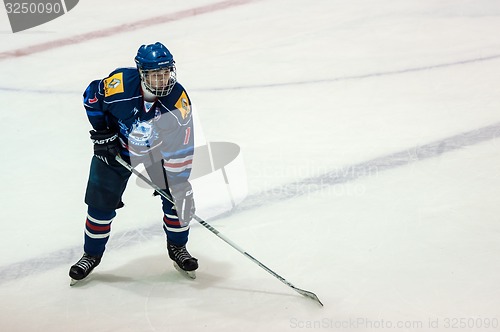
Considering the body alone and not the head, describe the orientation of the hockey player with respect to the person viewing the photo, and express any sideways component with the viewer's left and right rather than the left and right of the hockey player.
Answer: facing the viewer

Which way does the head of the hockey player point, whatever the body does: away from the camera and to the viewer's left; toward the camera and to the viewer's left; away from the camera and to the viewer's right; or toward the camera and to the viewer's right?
toward the camera and to the viewer's right
